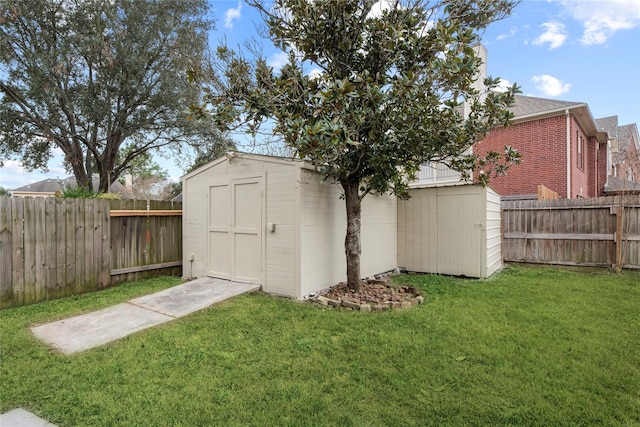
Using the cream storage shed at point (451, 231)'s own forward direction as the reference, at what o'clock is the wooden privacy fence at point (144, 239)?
The wooden privacy fence is roughly at 2 o'clock from the cream storage shed.

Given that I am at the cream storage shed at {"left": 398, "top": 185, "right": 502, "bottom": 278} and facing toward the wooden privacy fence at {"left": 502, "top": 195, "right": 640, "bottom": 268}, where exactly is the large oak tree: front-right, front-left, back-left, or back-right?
back-left

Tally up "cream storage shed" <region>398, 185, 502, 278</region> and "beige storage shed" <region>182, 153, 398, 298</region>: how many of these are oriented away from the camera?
0

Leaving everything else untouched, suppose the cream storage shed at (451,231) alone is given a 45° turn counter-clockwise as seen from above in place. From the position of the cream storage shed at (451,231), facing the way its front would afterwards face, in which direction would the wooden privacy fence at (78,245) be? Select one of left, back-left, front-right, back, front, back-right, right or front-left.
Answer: right

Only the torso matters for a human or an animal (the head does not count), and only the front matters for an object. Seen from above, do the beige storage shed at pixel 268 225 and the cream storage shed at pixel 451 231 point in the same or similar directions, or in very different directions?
same or similar directions

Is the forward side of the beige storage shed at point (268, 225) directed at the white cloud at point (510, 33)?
no

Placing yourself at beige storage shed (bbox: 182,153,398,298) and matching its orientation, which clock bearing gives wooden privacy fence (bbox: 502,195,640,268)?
The wooden privacy fence is roughly at 7 o'clock from the beige storage shed.

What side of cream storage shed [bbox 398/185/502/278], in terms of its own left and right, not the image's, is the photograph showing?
front

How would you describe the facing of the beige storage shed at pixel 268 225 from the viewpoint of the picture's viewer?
facing the viewer and to the left of the viewer

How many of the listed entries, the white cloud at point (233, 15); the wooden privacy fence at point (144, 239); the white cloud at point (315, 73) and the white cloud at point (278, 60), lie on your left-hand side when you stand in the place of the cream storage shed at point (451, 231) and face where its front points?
0

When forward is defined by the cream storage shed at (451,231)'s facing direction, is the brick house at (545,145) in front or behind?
behind
